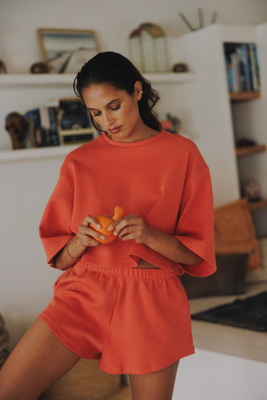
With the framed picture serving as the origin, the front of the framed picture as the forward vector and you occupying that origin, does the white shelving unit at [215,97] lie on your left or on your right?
on your left

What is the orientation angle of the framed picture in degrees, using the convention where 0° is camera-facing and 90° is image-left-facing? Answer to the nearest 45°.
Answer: approximately 0°

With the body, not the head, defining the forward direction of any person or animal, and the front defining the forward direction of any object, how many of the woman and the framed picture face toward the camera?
2

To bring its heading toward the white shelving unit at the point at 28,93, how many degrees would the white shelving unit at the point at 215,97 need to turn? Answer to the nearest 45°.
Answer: approximately 90° to its right

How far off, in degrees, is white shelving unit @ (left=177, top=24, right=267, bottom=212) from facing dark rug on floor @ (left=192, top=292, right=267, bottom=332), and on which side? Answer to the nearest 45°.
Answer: approximately 45° to its right

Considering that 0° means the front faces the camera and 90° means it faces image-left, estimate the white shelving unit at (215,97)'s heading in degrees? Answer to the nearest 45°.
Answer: approximately 315°
